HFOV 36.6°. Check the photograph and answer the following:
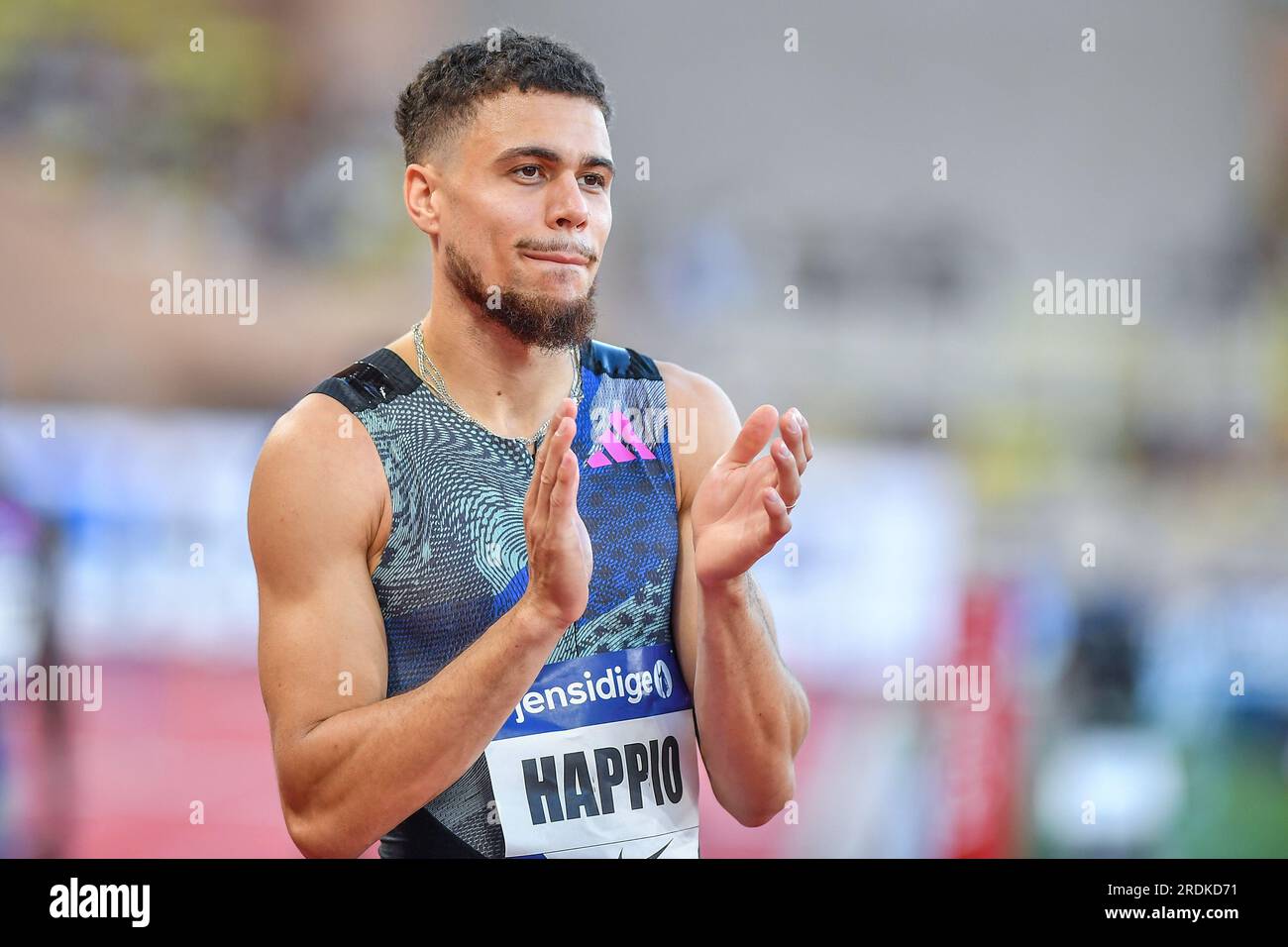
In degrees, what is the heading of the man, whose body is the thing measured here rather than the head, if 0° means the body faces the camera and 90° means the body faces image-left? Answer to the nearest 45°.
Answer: approximately 315°
